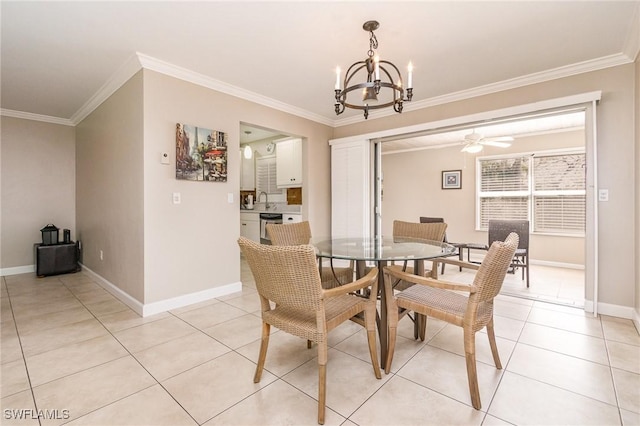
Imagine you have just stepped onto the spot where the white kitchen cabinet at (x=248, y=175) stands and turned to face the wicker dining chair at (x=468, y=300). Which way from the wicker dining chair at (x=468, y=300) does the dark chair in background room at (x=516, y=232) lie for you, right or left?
left

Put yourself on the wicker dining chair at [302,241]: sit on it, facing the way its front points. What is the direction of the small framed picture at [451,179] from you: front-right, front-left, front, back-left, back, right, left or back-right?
left

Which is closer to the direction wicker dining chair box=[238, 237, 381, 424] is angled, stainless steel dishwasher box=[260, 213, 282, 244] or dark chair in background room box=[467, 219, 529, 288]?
the dark chair in background room

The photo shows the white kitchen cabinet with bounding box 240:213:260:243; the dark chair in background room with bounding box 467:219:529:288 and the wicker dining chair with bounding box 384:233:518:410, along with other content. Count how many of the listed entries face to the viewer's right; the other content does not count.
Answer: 0

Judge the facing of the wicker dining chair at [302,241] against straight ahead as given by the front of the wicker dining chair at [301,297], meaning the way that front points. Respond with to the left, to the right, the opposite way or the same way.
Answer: to the right

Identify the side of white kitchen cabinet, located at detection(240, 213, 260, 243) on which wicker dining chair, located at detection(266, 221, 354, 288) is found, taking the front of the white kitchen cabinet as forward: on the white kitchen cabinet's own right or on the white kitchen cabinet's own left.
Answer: on the white kitchen cabinet's own left

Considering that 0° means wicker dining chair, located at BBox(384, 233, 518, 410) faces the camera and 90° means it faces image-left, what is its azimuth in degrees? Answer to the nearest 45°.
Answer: approximately 135°

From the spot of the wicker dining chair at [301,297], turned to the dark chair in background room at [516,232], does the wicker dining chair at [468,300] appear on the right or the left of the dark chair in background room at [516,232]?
right

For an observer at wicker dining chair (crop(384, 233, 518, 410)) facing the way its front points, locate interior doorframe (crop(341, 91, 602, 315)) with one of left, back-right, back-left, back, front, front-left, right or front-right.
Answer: right

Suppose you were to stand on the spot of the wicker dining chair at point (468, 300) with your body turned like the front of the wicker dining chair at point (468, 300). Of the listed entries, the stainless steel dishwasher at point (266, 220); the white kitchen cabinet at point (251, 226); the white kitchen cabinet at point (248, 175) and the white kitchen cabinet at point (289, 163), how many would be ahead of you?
4

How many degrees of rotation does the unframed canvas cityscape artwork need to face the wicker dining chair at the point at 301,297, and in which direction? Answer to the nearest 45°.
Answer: approximately 45° to its right

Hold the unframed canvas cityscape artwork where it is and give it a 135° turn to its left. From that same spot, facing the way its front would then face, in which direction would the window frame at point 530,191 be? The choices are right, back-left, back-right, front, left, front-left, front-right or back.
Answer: right

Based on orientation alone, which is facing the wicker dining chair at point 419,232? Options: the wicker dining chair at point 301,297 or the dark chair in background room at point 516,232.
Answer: the wicker dining chair at point 301,297

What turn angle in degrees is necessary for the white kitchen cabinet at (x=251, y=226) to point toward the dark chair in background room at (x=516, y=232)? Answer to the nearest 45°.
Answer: approximately 90° to its left

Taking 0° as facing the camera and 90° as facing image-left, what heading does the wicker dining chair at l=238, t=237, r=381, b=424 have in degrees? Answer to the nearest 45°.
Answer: approximately 225°

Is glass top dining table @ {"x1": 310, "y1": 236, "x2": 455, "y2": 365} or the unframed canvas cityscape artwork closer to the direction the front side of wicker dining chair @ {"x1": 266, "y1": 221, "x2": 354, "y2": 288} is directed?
the glass top dining table
